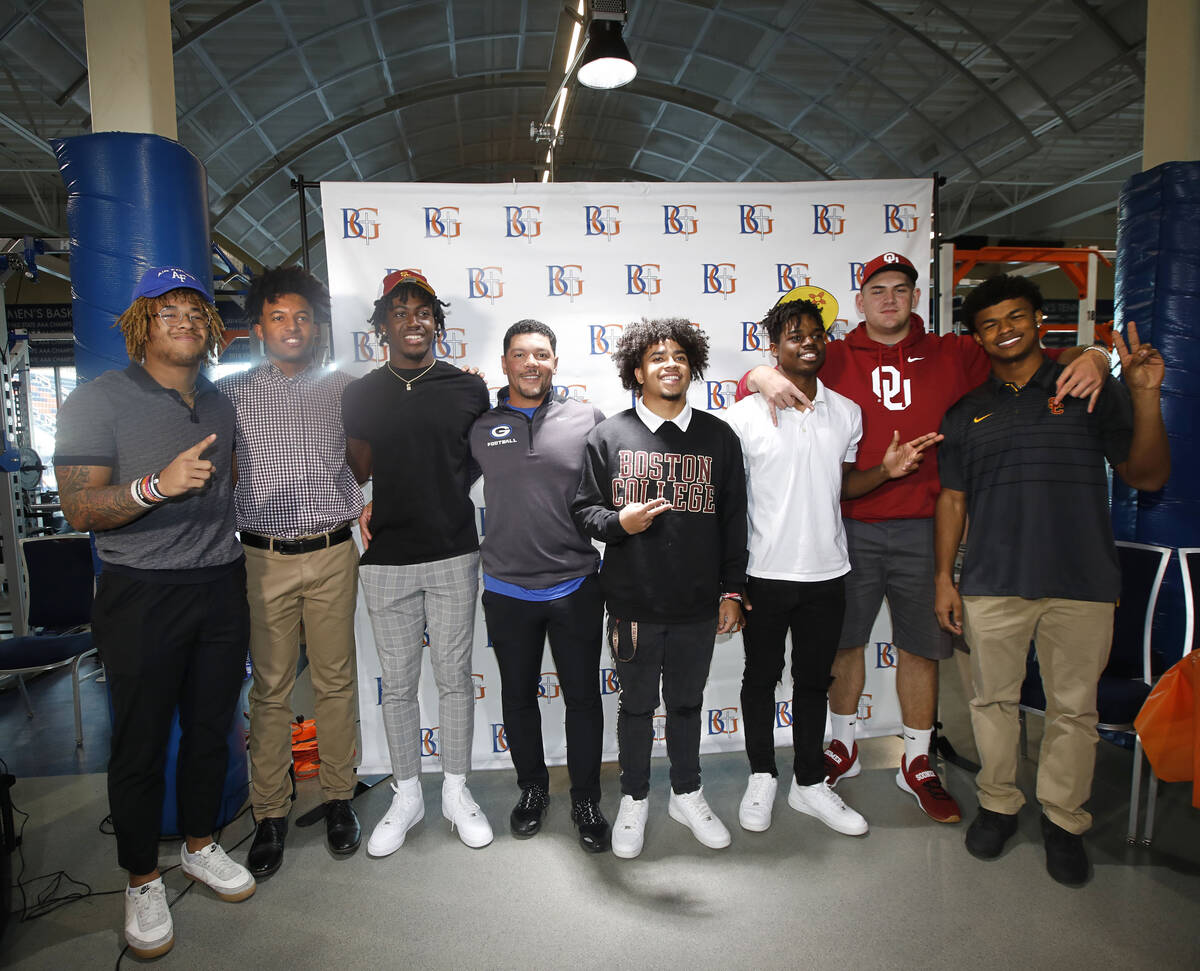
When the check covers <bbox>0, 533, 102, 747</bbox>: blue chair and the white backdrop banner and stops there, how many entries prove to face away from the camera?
0

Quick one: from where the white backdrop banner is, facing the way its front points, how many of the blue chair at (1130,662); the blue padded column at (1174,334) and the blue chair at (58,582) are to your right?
1

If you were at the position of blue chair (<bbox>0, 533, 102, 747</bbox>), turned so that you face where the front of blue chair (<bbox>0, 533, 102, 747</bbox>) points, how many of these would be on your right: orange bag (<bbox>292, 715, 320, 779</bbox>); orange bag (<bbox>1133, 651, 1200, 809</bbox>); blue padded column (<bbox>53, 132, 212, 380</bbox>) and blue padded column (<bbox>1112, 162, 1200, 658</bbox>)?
0

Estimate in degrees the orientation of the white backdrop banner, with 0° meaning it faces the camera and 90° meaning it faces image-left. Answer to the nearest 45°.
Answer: approximately 0°

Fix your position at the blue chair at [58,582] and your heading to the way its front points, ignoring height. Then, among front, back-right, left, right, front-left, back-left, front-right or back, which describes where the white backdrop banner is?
left

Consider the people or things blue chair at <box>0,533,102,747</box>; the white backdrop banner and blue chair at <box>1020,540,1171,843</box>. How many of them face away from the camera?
0

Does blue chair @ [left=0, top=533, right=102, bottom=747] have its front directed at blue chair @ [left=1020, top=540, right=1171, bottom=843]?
no

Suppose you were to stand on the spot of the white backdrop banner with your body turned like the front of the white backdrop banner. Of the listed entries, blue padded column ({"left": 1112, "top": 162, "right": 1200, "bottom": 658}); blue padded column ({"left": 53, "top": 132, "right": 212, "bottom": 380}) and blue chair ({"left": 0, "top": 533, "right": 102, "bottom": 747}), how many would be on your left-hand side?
1

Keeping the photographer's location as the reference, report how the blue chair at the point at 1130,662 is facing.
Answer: facing the viewer and to the left of the viewer

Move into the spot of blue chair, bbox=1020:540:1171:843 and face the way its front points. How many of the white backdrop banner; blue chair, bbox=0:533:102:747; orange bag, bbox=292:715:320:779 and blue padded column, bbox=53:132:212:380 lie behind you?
0

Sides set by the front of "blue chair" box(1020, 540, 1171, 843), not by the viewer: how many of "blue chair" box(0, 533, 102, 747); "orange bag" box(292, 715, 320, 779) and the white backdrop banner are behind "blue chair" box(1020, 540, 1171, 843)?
0

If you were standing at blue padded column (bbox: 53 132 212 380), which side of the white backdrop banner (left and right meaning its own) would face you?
right

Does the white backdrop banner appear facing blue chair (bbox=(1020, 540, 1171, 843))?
no
